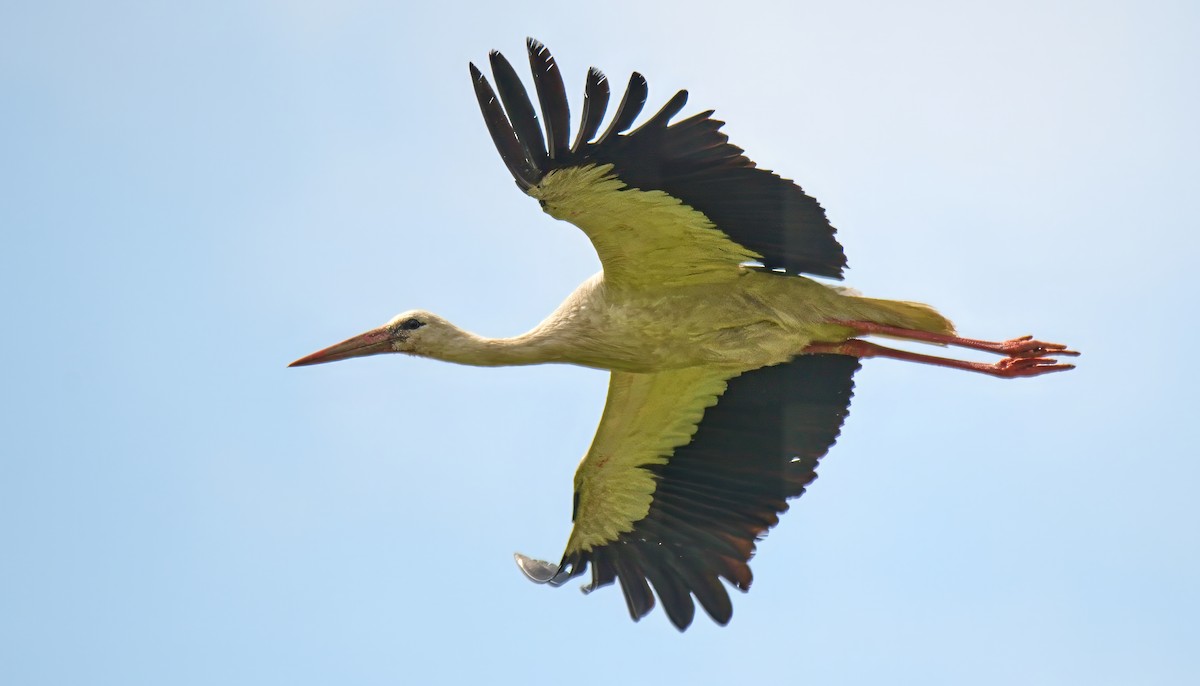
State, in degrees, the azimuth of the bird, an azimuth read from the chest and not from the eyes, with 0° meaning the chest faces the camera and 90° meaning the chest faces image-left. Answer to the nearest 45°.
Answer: approximately 90°
